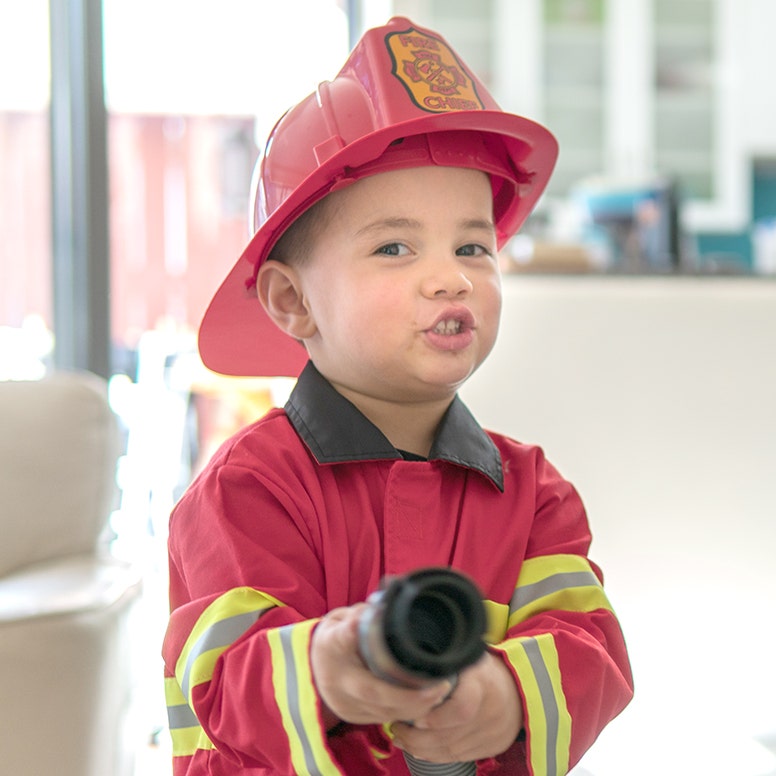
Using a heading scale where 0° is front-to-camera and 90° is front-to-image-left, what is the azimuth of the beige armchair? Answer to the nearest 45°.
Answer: approximately 315°

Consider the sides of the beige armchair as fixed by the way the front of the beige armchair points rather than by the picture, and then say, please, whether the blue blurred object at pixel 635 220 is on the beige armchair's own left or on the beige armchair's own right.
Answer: on the beige armchair's own left

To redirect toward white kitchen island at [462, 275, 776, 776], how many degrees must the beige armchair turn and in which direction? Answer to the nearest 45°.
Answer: approximately 90° to its left
